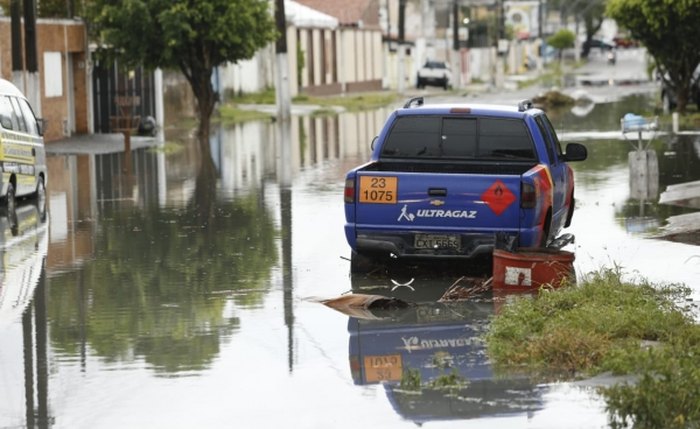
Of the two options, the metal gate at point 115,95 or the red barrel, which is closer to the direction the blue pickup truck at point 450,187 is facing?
the metal gate

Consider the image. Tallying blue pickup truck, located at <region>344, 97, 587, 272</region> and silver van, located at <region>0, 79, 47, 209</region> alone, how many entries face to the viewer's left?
0

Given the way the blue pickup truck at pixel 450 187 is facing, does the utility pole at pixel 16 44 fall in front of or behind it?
in front

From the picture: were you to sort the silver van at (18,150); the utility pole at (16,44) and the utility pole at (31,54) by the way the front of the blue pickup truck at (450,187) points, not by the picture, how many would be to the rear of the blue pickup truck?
0

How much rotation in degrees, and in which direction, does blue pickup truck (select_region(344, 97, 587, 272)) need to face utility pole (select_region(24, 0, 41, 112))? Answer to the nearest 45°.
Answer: approximately 45° to its left

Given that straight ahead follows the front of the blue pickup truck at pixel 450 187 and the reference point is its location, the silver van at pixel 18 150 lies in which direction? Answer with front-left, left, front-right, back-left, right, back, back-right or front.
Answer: front-left

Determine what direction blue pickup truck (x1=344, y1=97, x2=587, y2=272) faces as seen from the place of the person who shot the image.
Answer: facing away from the viewer

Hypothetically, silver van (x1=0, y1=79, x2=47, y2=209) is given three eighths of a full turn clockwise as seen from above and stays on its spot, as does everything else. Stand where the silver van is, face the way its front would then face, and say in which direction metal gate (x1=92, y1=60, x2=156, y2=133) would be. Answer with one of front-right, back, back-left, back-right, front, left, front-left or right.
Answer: back

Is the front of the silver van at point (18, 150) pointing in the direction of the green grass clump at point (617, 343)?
no

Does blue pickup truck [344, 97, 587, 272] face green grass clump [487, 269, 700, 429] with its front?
no

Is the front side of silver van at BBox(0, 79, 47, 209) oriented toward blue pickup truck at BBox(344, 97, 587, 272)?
no
